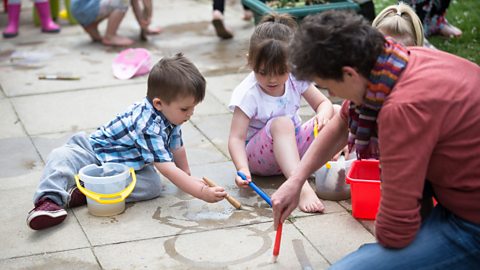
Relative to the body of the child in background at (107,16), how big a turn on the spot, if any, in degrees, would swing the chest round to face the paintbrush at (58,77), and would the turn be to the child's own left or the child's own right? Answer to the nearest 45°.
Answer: approximately 90° to the child's own right
